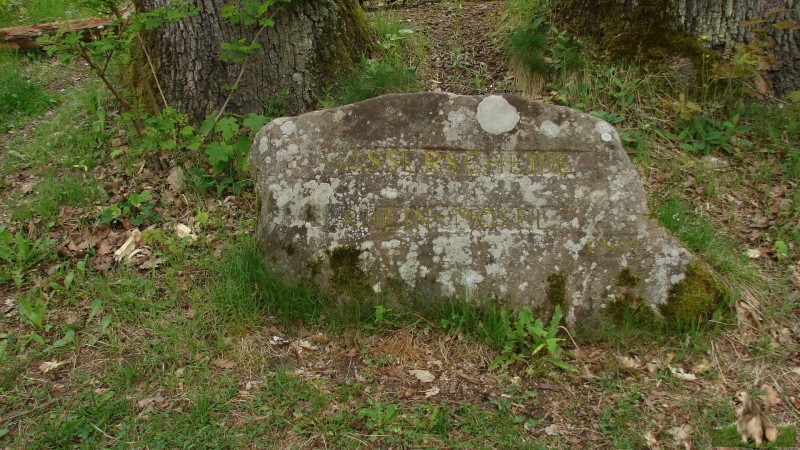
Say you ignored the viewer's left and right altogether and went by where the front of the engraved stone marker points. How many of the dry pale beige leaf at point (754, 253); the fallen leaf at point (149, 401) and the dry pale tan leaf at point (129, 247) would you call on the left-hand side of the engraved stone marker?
1

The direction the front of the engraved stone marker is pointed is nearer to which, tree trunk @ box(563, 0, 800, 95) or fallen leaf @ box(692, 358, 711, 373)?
the fallen leaf

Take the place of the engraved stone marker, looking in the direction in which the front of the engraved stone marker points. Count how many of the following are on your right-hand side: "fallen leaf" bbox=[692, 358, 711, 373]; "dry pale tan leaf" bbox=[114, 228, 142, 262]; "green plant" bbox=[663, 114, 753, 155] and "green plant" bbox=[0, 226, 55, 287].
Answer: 2

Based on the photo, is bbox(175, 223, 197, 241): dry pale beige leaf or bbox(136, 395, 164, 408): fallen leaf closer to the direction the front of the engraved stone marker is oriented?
the fallen leaf

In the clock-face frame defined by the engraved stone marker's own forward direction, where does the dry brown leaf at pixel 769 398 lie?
The dry brown leaf is roughly at 10 o'clock from the engraved stone marker.

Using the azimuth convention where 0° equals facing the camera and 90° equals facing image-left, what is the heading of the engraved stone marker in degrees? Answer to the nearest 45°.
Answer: approximately 0°

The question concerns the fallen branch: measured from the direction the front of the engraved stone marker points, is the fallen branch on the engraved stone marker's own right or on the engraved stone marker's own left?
on the engraved stone marker's own right

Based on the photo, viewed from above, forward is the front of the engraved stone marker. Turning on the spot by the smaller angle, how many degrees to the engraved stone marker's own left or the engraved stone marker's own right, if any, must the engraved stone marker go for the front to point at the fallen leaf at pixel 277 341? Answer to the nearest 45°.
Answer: approximately 90° to the engraved stone marker's own right

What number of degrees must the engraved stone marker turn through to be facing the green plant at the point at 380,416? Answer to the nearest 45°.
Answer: approximately 45° to its right

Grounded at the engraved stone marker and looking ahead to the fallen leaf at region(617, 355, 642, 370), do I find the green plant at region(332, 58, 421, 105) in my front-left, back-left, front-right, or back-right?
back-left

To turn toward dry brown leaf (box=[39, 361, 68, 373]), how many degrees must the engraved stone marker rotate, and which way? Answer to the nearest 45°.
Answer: approximately 90° to its right

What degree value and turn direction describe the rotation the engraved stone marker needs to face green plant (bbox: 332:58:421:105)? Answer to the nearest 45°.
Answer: approximately 180°

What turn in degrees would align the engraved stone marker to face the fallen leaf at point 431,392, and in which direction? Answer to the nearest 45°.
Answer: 0° — it already faces it

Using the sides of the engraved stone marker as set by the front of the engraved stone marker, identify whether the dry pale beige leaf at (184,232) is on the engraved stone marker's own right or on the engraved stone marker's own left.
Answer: on the engraved stone marker's own right

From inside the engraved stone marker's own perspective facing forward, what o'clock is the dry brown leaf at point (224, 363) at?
The dry brown leaf is roughly at 2 o'clock from the engraved stone marker.
